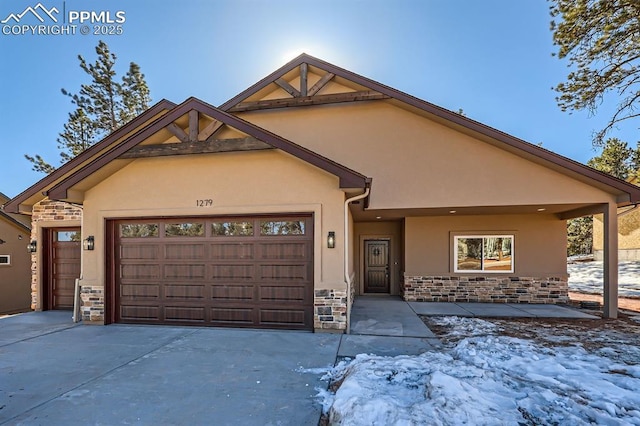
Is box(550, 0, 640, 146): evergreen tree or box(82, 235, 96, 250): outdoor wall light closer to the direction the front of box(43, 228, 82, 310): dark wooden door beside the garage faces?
the outdoor wall light

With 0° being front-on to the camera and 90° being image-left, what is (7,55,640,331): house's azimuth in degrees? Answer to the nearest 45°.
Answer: approximately 0°

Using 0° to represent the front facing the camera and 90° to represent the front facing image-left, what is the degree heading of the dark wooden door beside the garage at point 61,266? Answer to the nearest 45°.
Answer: approximately 0°

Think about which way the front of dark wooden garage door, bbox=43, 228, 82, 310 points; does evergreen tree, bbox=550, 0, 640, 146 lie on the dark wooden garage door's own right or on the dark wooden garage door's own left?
on the dark wooden garage door's own left
